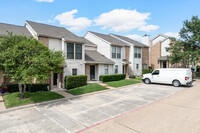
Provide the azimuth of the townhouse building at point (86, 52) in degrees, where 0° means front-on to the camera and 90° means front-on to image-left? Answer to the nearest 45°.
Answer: approximately 315°

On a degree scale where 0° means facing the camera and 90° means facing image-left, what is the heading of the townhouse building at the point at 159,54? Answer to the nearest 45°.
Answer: approximately 315°

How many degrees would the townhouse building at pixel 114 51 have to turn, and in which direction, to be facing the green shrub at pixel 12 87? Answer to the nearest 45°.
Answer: approximately 90° to its right

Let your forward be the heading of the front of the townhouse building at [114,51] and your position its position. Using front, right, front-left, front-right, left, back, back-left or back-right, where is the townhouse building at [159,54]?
left
